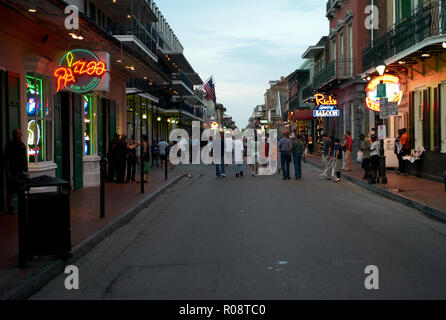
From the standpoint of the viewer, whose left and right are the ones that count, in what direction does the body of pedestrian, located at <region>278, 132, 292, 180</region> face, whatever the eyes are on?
facing away from the viewer

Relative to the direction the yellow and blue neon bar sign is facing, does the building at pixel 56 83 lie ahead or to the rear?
ahead

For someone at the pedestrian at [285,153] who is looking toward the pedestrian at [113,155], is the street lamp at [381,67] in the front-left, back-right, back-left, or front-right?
back-left
